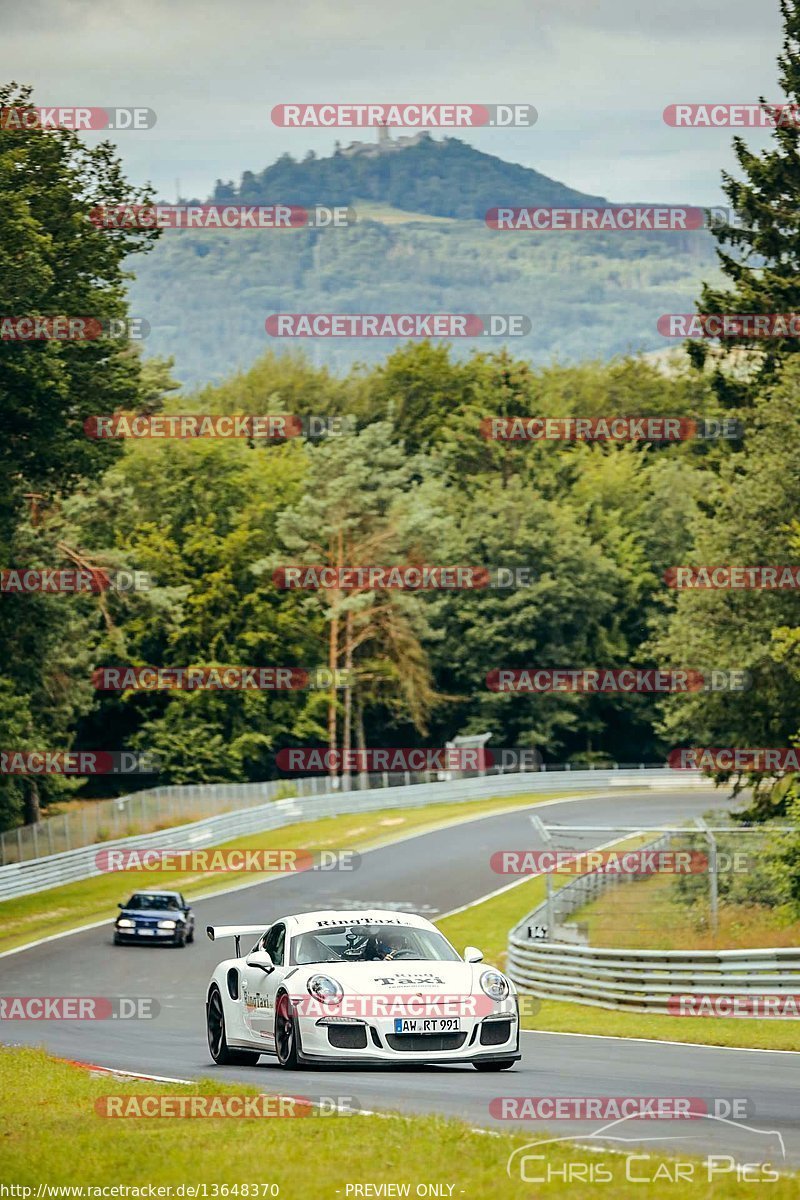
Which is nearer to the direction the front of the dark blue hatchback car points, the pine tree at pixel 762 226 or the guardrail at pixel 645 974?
the guardrail

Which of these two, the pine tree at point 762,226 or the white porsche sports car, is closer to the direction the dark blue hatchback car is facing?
the white porsche sports car

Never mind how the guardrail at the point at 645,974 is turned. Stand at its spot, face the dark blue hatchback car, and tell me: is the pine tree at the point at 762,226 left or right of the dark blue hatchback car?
right

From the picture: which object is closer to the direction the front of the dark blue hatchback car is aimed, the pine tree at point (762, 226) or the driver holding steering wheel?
the driver holding steering wheel

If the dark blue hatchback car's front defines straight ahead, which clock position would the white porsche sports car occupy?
The white porsche sports car is roughly at 12 o'clock from the dark blue hatchback car.

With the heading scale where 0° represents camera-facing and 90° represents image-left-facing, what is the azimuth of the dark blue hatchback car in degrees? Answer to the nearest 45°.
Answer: approximately 0°

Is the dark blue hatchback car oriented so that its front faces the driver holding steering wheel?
yes
